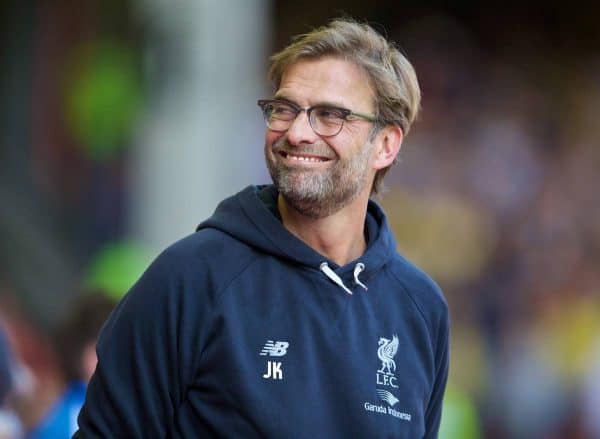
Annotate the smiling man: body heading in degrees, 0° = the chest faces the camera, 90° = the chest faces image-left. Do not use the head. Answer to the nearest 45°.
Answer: approximately 315°
